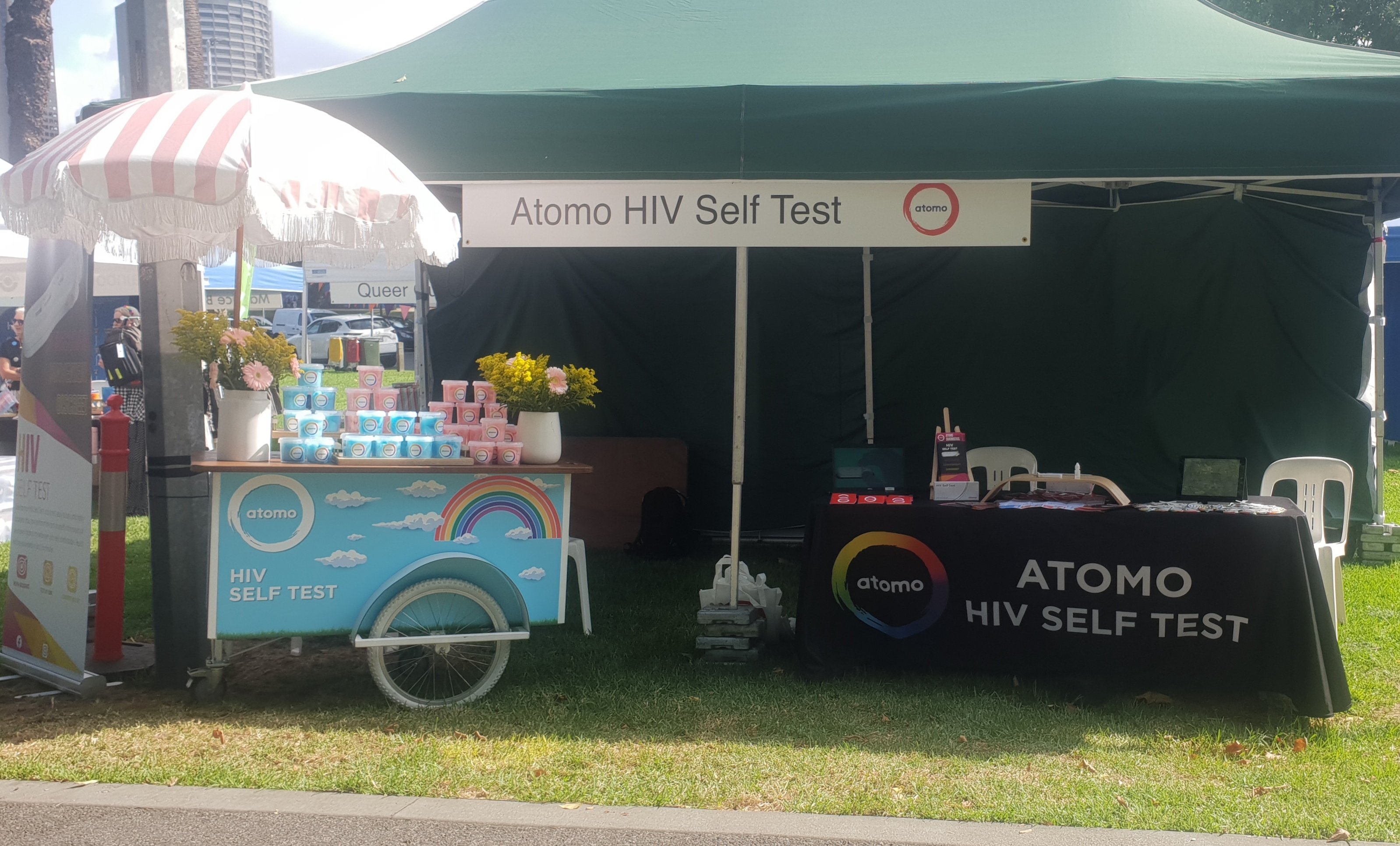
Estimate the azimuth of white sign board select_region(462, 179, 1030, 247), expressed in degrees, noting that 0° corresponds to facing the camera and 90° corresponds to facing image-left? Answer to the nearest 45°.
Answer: approximately 0°

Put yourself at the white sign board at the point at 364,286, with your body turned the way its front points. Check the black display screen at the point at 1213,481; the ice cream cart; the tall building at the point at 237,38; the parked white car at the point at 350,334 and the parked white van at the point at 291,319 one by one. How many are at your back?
3

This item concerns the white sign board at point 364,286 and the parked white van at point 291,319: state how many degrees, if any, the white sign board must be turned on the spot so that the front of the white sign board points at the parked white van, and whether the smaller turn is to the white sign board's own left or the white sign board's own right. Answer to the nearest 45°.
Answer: approximately 180°

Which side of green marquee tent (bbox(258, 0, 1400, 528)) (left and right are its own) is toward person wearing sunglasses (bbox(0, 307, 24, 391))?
right

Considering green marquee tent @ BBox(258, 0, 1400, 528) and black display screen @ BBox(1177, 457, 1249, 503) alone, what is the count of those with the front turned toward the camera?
2
